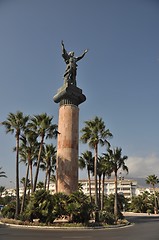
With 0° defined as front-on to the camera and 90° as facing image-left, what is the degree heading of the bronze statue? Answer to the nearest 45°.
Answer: approximately 0°
